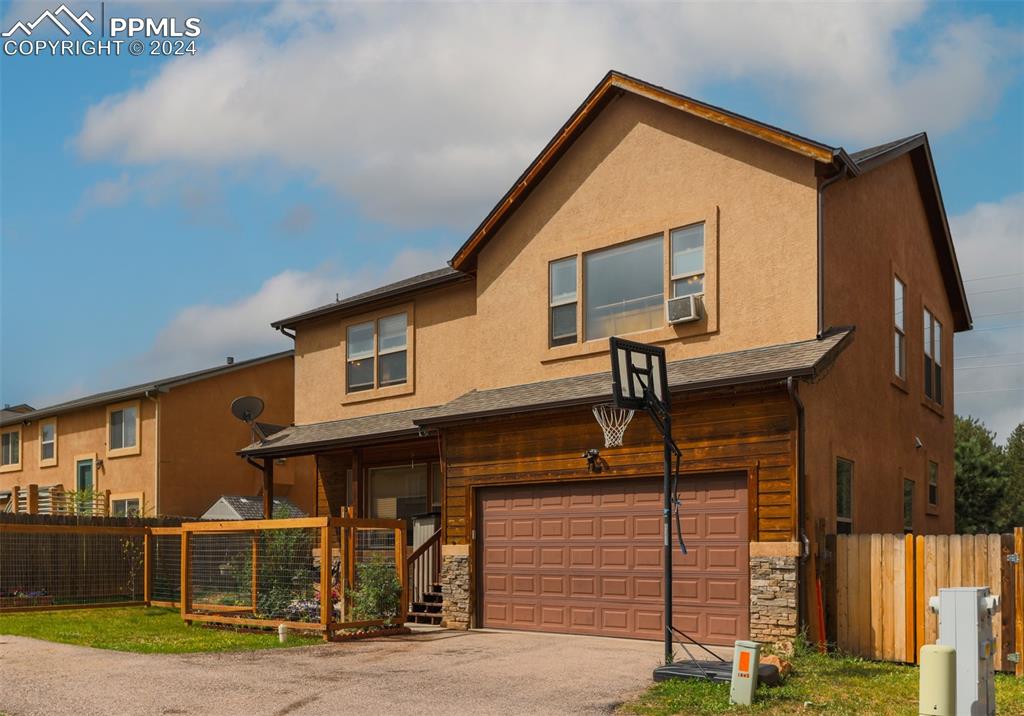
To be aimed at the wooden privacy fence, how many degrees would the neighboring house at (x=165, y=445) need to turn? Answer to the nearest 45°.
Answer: approximately 45° to its left

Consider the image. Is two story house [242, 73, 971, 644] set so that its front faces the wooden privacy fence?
no

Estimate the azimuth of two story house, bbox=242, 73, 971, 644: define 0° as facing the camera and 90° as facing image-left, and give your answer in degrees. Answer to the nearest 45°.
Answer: approximately 45°

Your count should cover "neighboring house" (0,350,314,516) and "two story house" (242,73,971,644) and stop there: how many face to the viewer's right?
0

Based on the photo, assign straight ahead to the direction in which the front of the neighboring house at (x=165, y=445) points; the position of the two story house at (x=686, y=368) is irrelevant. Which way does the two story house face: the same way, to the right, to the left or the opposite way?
the same way

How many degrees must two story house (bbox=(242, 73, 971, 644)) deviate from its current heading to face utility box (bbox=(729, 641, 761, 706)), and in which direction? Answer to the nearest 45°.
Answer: approximately 45° to its left

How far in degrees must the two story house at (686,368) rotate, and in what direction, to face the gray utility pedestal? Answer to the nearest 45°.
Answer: approximately 45° to its left

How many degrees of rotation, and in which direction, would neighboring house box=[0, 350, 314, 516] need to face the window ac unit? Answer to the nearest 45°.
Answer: approximately 45° to its left
